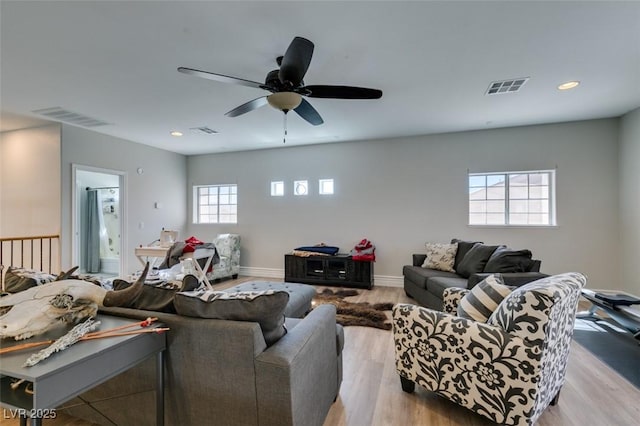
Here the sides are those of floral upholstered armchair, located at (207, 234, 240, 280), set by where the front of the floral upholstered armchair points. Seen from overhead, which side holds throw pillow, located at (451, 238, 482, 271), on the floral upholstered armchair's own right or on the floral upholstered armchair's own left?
on the floral upholstered armchair's own left

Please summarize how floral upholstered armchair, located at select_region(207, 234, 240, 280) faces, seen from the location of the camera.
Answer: facing the viewer and to the left of the viewer

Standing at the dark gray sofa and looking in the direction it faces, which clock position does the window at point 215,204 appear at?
The window is roughly at 2 o'clock from the dark gray sofa.

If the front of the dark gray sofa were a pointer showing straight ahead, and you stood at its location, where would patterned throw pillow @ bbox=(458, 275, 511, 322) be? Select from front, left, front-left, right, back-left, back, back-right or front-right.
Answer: front-left

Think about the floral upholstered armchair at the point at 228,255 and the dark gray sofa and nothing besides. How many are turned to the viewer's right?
0

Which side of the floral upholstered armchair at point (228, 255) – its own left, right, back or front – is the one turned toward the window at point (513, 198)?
left

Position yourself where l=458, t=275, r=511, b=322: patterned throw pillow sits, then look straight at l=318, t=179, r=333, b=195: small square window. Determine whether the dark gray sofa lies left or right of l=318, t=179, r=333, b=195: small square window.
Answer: right

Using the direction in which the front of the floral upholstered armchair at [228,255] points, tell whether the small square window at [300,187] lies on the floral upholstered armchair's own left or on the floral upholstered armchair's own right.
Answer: on the floral upholstered armchair's own left

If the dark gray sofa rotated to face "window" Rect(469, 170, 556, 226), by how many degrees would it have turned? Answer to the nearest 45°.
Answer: approximately 180°

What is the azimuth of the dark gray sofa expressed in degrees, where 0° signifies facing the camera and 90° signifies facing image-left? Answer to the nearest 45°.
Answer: approximately 45°

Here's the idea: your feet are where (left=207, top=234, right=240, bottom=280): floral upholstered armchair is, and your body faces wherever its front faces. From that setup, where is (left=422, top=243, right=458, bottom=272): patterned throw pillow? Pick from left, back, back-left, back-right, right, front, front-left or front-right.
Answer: left
